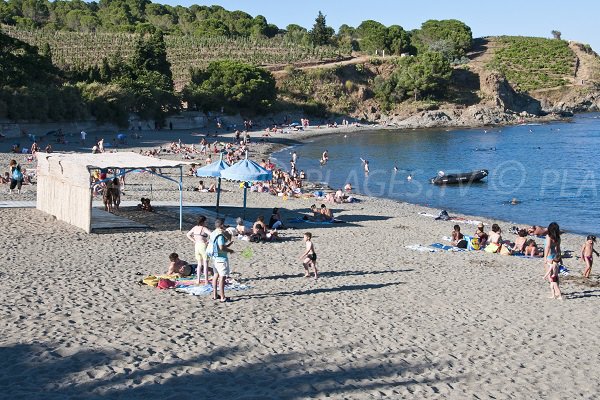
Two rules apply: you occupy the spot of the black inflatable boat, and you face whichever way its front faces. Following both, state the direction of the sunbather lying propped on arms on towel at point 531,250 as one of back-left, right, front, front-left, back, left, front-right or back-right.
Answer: right

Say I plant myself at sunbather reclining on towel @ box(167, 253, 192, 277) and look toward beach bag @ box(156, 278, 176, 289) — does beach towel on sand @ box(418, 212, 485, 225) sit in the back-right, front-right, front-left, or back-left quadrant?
back-left

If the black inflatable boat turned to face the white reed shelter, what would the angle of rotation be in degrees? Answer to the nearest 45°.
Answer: approximately 90° to its right

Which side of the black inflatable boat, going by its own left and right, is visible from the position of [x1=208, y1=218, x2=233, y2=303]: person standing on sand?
right

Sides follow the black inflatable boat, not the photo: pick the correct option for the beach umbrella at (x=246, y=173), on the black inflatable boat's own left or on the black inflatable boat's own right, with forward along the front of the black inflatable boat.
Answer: on the black inflatable boat's own right

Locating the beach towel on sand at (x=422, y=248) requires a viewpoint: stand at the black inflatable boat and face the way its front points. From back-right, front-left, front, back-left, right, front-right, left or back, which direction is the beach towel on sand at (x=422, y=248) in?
right

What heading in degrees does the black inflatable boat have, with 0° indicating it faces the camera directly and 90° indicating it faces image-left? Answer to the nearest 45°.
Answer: approximately 270°

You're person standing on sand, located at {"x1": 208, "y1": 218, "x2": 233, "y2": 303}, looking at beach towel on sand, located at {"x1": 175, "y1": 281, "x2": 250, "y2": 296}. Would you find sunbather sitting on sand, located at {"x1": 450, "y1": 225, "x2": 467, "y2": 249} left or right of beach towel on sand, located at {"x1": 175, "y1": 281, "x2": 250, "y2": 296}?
right

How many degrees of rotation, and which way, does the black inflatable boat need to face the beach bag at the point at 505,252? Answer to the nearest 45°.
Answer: approximately 90° to its right
